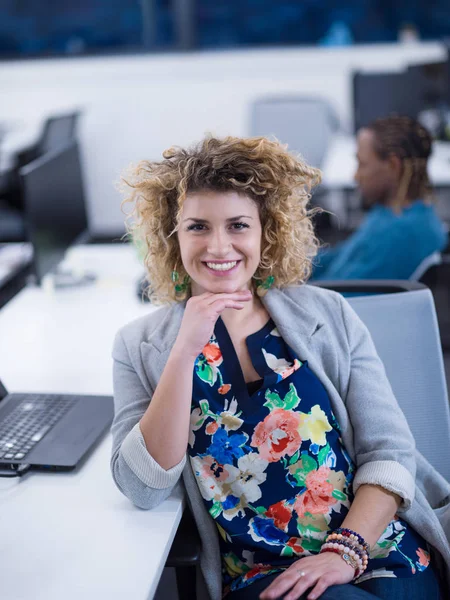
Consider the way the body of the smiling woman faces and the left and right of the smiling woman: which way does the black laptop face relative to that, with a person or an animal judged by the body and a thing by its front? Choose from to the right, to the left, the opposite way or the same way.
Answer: to the left

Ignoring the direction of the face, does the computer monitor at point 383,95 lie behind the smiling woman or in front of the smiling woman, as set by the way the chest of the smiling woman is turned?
behind

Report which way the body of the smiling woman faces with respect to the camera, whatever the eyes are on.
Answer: toward the camera

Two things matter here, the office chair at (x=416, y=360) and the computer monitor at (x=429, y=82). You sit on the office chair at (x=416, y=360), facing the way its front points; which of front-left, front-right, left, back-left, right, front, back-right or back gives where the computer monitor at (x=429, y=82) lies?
back-right

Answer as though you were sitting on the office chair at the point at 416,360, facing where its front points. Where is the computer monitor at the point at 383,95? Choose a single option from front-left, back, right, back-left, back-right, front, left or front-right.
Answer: back-right

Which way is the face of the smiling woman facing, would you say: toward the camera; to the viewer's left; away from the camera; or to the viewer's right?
toward the camera

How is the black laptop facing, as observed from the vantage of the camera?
facing to the right of the viewer

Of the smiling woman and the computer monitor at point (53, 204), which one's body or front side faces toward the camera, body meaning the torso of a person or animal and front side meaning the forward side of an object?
the smiling woman

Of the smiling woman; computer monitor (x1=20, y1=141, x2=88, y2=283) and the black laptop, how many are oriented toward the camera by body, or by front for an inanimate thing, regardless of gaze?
1
